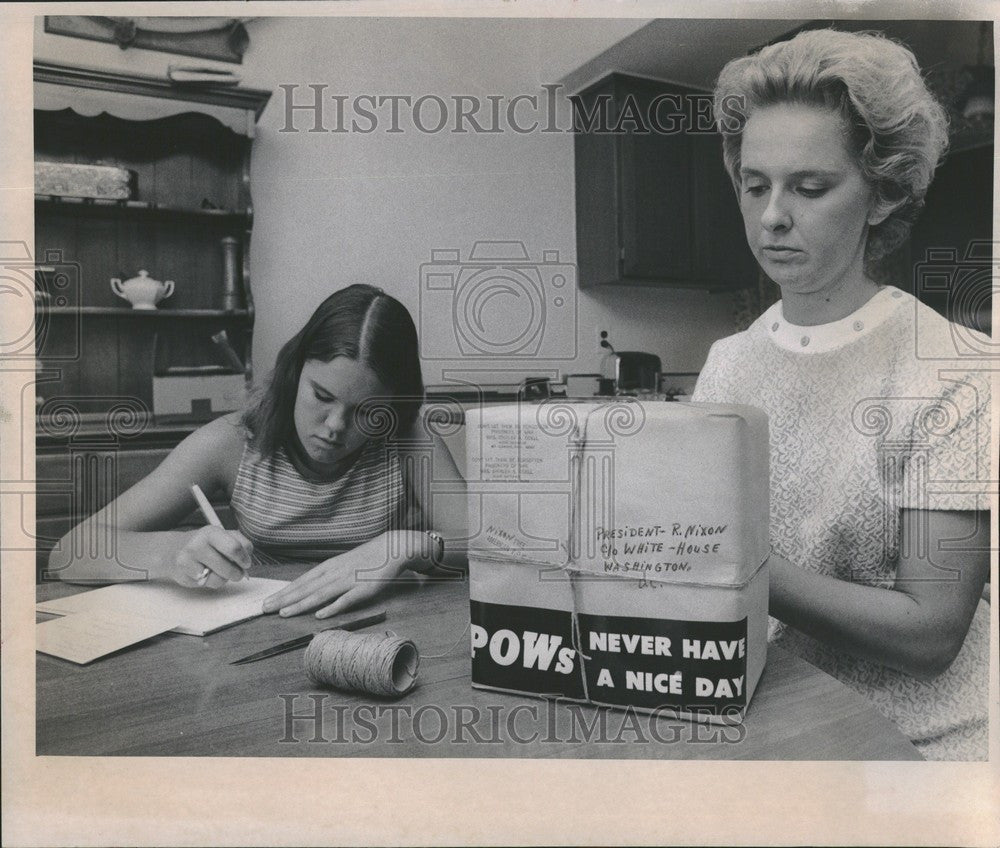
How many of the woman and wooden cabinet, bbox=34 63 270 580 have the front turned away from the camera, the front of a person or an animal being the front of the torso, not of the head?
0

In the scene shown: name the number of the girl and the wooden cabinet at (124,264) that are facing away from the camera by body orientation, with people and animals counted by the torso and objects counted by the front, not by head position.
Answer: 0

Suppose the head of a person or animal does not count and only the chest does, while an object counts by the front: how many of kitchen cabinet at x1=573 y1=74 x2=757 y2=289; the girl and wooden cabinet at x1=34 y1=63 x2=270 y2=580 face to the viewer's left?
0

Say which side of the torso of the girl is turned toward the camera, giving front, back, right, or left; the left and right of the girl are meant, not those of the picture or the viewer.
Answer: front

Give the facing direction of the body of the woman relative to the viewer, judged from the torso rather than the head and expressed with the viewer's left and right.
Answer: facing the viewer and to the left of the viewer

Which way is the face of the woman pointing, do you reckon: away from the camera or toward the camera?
toward the camera

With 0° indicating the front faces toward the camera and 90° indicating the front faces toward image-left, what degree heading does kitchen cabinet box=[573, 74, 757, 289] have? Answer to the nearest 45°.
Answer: approximately 315°
